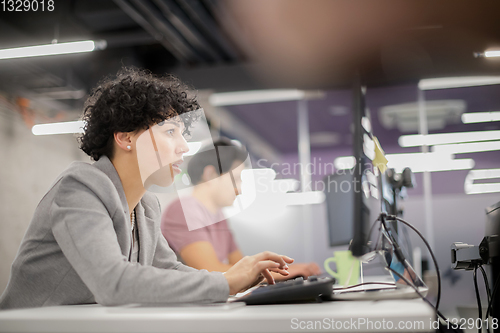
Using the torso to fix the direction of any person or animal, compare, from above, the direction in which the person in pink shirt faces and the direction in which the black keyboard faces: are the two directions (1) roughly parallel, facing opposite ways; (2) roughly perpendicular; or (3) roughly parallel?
roughly parallel, facing opposite ways

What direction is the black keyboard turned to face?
to the viewer's left

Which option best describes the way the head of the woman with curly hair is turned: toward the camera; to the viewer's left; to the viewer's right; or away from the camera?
to the viewer's right

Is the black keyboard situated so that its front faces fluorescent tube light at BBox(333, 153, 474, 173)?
no

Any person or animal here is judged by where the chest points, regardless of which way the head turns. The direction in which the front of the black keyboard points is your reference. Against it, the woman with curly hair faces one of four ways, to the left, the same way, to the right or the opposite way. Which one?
the opposite way

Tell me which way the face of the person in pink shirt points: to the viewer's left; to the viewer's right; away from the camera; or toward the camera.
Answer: to the viewer's right

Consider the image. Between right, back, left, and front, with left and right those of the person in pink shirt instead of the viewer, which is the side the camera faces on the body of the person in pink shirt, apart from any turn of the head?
right

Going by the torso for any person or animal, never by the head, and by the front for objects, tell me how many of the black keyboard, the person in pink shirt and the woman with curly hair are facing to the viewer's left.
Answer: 1

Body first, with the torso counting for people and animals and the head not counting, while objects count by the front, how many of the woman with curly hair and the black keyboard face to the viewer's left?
1

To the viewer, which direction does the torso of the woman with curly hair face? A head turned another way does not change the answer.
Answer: to the viewer's right
